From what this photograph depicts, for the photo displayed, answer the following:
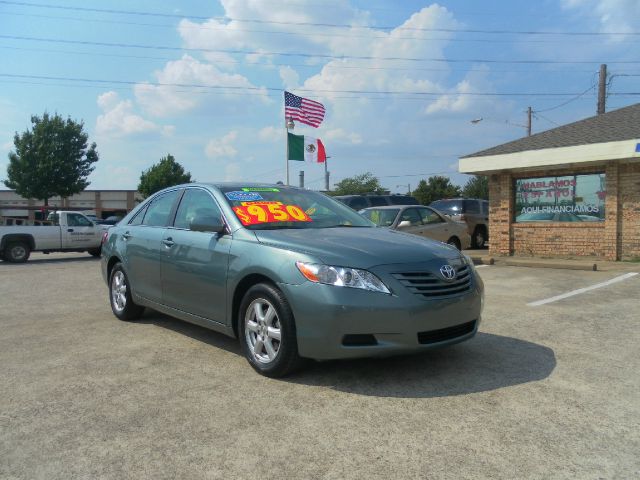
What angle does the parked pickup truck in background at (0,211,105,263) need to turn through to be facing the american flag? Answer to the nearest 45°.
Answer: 0° — it already faces it

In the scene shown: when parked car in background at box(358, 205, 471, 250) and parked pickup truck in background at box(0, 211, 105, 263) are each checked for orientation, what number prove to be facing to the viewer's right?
1

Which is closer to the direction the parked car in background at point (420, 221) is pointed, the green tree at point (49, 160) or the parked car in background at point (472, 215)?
the green tree

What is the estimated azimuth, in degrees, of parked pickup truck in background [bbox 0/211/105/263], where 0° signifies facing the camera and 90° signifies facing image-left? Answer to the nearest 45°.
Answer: approximately 270°

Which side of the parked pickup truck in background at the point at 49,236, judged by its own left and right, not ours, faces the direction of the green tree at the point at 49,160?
left

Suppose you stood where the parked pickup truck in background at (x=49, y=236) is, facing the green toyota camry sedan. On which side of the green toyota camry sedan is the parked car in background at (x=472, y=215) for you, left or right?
left

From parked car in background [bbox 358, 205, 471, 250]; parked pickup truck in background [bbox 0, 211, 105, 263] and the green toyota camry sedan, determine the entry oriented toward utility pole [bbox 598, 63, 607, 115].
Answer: parked pickup truck in background [bbox 0, 211, 105, 263]

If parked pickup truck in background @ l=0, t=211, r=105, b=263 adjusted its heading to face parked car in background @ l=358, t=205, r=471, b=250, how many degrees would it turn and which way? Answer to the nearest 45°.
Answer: approximately 45° to its right

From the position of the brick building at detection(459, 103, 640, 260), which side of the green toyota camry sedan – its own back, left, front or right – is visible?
left
